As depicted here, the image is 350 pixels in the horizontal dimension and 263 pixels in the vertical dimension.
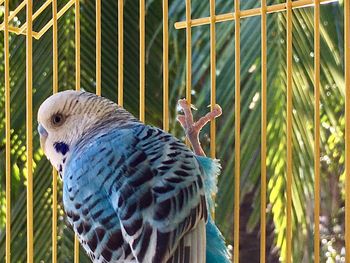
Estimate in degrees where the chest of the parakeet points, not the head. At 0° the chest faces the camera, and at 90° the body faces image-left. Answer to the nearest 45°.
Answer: approximately 135°
